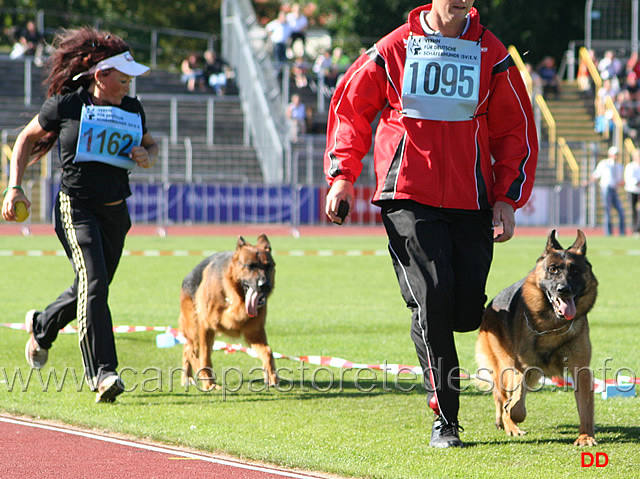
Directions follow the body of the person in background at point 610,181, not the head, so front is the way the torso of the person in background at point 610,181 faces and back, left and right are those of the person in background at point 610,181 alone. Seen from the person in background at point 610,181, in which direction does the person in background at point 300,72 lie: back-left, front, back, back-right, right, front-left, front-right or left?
back-right

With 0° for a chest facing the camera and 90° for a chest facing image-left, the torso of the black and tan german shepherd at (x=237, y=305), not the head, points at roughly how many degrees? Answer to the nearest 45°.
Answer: approximately 315°

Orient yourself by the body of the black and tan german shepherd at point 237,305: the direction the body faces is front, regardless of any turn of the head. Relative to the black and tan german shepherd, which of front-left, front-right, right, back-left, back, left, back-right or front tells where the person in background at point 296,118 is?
back-left

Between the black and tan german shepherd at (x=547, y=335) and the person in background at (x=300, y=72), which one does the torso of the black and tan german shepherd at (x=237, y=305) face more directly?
the black and tan german shepherd

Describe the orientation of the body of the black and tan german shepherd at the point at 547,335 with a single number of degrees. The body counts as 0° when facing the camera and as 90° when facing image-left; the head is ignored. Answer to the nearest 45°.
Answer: approximately 315°

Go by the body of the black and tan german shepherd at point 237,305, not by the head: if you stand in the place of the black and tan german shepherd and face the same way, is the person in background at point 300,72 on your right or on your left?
on your left

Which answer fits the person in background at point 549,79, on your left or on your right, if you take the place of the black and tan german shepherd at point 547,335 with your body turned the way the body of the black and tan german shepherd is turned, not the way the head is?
on your left

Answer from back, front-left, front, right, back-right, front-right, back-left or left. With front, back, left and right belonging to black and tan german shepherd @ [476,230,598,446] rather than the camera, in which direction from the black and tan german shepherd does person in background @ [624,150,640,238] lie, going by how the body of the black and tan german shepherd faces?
back-left

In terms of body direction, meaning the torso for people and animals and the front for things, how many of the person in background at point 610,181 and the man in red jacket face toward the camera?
2
